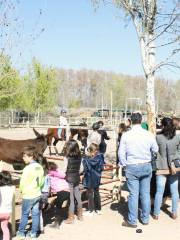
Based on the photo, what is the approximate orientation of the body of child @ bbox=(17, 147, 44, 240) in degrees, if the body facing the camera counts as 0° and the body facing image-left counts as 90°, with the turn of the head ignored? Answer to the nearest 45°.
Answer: approximately 135°

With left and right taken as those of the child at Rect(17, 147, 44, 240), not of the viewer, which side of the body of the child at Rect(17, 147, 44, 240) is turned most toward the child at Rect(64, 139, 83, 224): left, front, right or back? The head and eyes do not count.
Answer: right

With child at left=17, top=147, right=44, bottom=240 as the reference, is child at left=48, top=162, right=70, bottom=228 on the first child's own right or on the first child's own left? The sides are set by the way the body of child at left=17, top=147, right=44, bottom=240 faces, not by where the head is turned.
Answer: on the first child's own right

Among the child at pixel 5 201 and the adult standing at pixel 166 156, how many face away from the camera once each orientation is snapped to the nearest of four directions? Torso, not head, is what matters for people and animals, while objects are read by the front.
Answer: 2

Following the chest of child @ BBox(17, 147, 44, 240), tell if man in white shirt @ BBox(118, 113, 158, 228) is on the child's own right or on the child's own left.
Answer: on the child's own right

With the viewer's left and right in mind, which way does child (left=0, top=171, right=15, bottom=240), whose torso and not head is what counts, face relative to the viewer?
facing away from the viewer

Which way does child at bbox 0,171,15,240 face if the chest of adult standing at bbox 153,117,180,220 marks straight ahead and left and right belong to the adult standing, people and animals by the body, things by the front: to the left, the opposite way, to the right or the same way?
the same way

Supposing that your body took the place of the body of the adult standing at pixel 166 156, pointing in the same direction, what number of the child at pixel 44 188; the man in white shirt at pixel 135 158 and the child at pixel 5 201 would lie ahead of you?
0

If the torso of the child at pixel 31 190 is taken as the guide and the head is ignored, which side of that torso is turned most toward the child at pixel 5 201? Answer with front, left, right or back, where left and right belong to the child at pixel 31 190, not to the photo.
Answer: left

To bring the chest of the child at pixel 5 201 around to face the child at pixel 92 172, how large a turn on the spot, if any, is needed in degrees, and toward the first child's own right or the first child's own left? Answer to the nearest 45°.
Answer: approximately 45° to the first child's own right

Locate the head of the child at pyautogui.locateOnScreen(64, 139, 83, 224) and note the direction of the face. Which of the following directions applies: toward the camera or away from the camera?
away from the camera

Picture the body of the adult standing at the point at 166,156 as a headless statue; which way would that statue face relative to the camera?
away from the camera

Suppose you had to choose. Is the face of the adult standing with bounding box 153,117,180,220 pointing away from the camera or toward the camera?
away from the camera

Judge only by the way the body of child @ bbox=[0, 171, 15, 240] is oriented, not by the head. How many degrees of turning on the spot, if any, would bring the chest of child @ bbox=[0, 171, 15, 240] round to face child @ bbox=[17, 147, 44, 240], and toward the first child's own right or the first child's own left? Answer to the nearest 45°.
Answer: approximately 45° to the first child's own right
